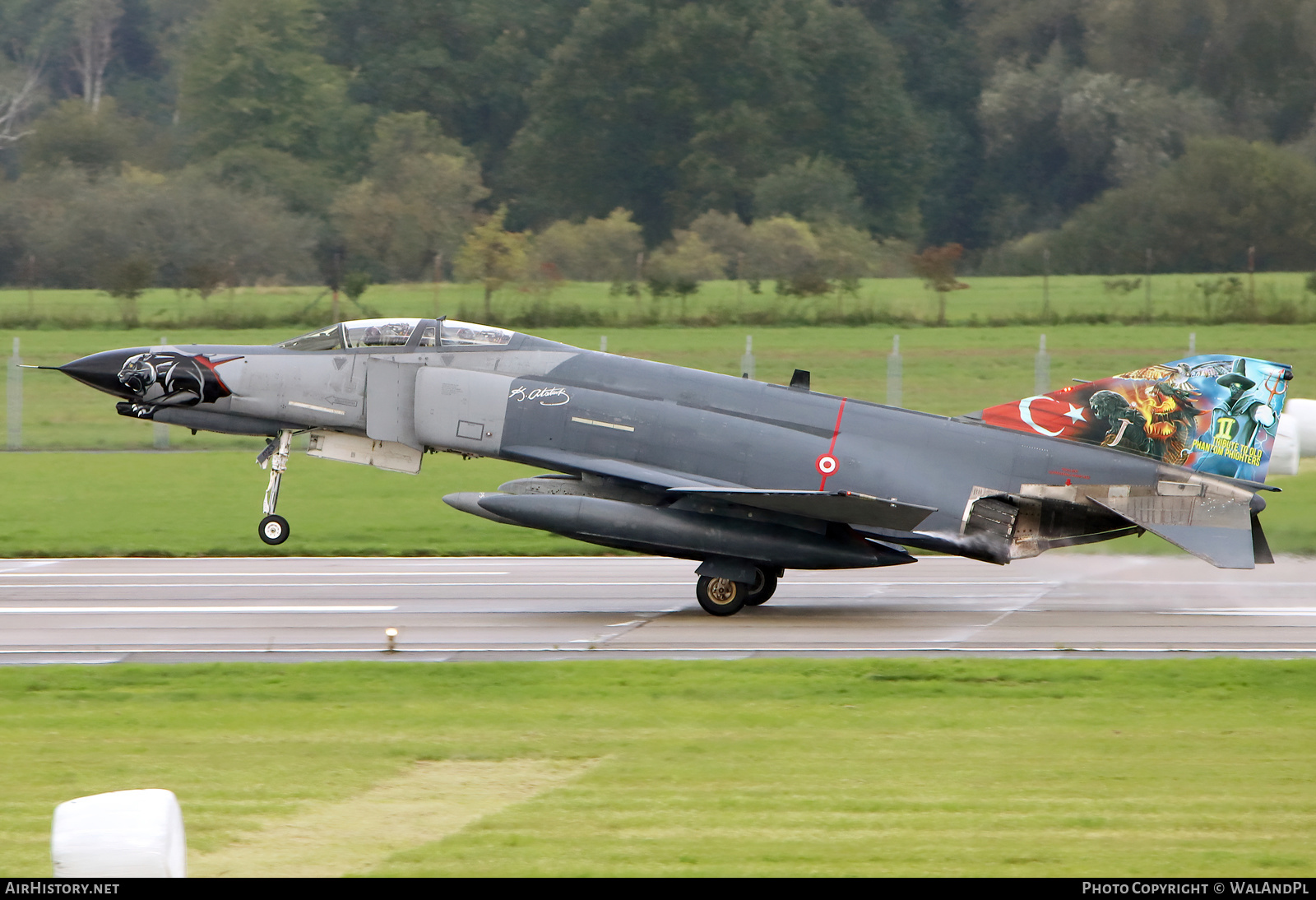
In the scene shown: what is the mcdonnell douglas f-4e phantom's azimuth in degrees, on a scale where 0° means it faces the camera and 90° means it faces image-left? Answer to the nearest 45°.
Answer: approximately 90°

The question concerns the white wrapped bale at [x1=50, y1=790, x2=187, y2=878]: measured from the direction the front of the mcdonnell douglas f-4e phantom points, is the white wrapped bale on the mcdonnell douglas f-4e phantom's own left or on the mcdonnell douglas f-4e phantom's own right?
on the mcdonnell douglas f-4e phantom's own left

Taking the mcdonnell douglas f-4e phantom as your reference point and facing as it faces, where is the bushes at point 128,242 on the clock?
The bushes is roughly at 2 o'clock from the mcdonnell douglas f-4e phantom.

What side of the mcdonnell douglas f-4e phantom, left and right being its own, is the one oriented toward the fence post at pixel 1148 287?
right

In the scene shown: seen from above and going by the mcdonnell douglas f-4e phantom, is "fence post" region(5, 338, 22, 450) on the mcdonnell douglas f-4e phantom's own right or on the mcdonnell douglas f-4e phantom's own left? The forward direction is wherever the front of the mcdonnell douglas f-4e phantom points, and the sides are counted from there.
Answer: on the mcdonnell douglas f-4e phantom's own right

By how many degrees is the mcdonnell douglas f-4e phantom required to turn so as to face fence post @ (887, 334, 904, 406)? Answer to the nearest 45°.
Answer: approximately 90° to its right

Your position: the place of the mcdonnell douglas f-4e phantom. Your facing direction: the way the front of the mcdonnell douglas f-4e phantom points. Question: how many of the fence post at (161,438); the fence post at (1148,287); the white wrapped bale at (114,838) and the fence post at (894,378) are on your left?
1

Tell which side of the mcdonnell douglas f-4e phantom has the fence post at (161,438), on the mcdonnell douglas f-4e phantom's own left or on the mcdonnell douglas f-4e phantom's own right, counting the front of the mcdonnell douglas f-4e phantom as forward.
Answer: on the mcdonnell douglas f-4e phantom's own right
